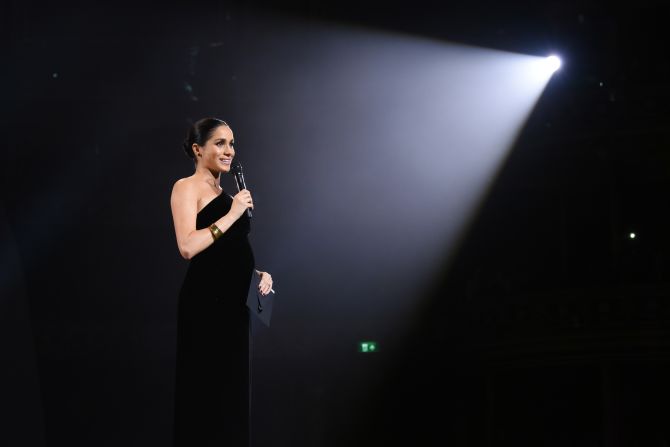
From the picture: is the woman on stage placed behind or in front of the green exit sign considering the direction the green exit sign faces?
in front

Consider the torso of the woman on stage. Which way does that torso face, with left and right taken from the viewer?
facing the viewer and to the right of the viewer

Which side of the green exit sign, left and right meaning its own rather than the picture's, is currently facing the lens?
front

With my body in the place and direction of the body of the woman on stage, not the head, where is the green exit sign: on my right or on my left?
on my left

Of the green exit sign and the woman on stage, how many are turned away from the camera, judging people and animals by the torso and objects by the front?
0

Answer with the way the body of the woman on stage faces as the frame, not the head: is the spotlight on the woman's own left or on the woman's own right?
on the woman's own left

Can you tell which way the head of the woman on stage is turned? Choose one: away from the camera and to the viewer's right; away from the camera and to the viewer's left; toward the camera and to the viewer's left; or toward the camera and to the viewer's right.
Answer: toward the camera and to the viewer's right
